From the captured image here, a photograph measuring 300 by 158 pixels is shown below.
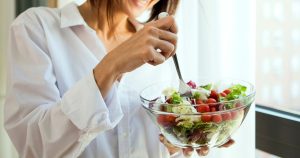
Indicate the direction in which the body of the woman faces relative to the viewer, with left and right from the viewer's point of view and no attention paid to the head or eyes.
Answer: facing the viewer and to the right of the viewer

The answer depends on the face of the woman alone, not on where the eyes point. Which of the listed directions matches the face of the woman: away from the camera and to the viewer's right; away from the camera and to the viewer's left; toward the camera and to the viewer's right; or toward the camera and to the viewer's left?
toward the camera and to the viewer's right

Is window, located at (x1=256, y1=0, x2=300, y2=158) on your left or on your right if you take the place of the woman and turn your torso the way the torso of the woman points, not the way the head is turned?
on your left
